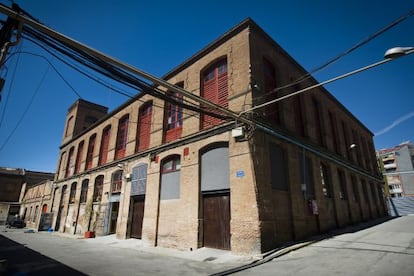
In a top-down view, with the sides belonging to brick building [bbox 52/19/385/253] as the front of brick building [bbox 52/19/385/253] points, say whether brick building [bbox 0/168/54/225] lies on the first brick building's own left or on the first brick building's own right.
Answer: on the first brick building's own right

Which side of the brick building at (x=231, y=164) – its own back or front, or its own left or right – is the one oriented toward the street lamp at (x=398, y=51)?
left

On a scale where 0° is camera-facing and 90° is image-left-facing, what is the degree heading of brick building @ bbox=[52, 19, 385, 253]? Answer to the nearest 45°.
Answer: approximately 45°
